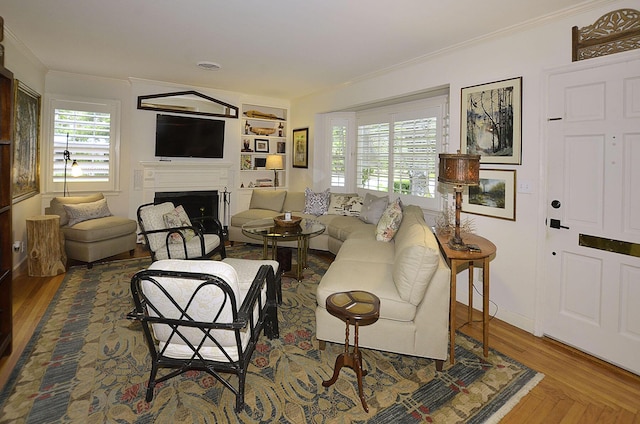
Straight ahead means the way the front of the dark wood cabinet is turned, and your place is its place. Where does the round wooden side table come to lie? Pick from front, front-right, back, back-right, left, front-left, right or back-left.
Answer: front-right

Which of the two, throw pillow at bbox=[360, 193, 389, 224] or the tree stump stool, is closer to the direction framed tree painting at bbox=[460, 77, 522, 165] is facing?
the tree stump stool

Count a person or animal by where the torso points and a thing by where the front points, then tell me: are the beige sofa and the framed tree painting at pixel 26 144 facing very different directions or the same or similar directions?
very different directions

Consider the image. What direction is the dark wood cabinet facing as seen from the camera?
to the viewer's right

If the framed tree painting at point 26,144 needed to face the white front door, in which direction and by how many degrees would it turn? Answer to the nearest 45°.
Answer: approximately 45° to its right

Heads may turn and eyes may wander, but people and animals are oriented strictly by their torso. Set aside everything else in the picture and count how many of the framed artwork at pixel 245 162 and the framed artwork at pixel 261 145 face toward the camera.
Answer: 2

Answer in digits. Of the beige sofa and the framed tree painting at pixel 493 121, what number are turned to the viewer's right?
0

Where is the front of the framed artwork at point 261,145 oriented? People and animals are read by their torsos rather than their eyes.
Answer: toward the camera

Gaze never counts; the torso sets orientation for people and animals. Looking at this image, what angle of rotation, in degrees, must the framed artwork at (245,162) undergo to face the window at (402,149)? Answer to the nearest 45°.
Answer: approximately 45° to its left
